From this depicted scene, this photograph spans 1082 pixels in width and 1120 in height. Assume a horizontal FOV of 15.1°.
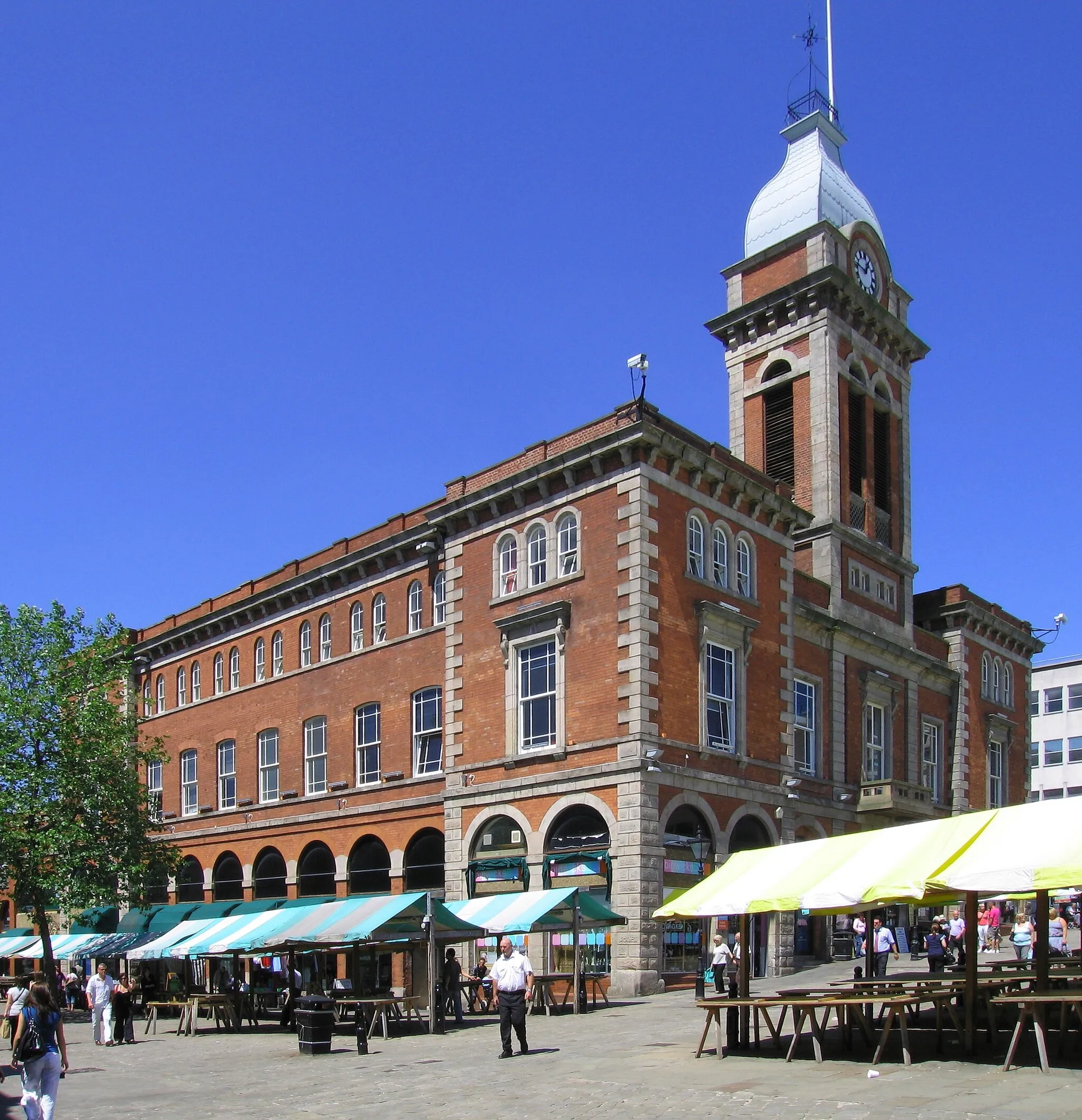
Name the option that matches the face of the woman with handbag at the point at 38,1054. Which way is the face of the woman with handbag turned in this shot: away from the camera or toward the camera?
away from the camera

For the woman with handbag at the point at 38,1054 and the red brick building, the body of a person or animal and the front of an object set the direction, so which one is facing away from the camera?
the woman with handbag

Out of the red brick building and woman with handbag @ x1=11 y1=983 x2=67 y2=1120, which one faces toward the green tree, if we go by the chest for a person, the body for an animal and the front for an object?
the woman with handbag

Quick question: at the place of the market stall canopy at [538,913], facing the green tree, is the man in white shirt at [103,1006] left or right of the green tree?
left

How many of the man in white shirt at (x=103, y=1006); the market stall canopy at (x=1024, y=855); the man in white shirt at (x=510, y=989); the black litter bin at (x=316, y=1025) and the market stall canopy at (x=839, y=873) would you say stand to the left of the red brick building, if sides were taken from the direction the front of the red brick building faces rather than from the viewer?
0

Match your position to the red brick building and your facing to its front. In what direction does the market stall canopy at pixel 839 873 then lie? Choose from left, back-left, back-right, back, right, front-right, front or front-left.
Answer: front-right

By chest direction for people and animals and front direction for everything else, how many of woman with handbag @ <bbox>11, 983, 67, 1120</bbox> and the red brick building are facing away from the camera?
1

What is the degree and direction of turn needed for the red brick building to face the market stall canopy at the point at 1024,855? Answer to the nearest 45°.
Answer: approximately 45° to its right

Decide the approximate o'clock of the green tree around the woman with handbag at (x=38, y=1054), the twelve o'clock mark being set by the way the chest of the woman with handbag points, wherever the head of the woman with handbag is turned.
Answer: The green tree is roughly at 12 o'clock from the woman with handbag.

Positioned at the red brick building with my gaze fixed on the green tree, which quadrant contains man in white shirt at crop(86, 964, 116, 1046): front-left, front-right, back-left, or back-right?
front-left

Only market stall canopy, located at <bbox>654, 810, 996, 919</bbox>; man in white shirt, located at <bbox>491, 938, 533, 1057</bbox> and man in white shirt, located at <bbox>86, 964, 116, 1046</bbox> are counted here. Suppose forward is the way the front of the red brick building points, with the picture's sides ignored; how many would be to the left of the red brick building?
0

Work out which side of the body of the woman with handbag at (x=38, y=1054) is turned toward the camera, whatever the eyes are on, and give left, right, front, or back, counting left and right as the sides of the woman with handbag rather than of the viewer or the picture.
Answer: back

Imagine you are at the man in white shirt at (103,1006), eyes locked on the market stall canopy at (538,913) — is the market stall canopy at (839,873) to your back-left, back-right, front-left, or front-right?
front-right

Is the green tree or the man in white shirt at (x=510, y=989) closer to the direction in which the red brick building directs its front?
the man in white shirt

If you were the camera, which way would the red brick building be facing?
facing the viewer and to the right of the viewer

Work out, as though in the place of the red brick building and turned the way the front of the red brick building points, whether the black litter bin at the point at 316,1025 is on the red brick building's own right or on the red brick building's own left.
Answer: on the red brick building's own right

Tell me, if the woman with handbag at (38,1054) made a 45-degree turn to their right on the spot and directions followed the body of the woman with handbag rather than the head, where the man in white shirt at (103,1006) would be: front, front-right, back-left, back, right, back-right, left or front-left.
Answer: front-left
